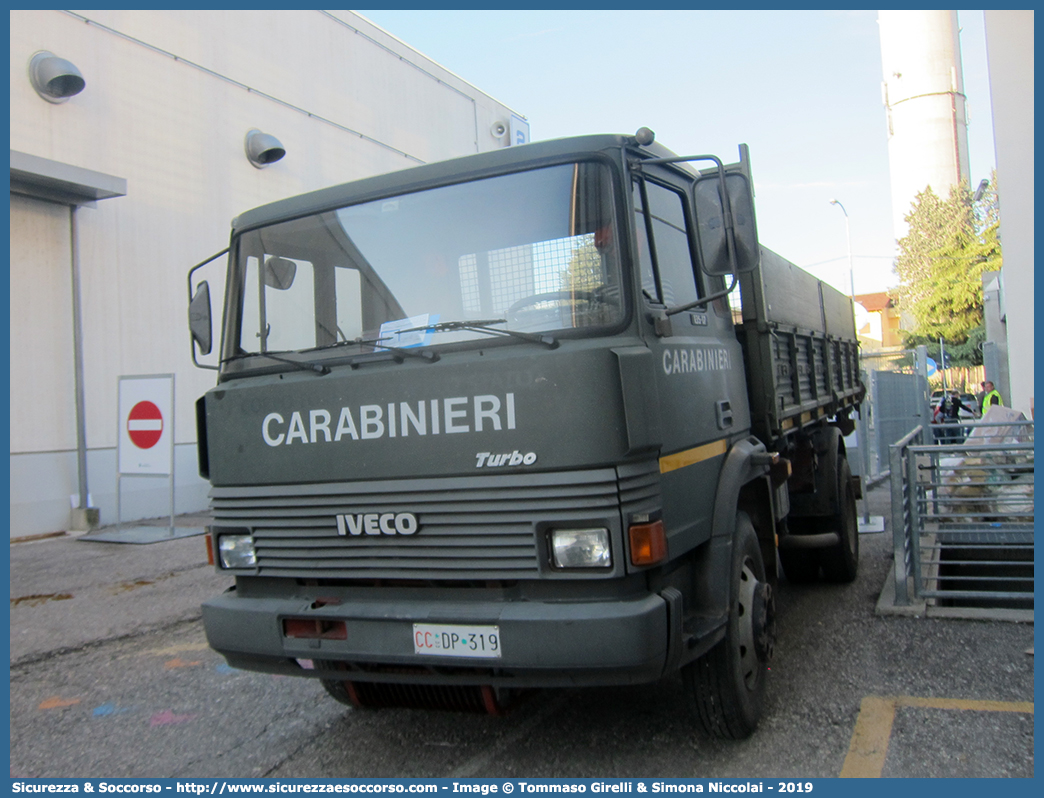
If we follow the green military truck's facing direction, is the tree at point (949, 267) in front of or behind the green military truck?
behind

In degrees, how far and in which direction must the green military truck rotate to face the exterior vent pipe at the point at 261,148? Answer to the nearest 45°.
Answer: approximately 135° to its right

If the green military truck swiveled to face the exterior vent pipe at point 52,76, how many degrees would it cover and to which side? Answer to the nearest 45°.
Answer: approximately 90° to its right

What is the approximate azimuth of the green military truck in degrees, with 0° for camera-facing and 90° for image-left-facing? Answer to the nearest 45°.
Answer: approximately 45°

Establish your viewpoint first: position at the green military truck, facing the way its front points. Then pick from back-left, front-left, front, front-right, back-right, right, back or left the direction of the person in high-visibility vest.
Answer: back

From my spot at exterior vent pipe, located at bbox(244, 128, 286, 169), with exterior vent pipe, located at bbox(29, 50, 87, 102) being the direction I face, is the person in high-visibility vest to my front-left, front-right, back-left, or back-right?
back-left

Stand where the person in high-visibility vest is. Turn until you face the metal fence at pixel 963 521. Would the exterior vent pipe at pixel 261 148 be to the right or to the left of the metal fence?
right

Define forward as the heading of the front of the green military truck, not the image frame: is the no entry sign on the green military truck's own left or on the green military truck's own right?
on the green military truck's own right
